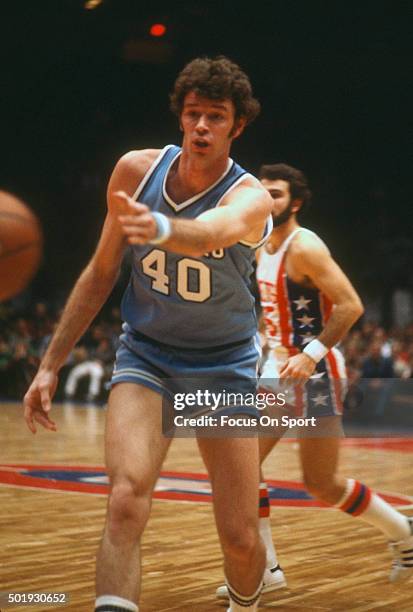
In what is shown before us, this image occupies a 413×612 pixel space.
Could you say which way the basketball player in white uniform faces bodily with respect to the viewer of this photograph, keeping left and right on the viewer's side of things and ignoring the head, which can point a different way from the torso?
facing the viewer and to the left of the viewer

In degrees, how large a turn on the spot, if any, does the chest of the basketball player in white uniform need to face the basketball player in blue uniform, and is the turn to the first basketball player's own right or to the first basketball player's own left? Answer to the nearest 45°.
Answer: approximately 45° to the first basketball player's own left

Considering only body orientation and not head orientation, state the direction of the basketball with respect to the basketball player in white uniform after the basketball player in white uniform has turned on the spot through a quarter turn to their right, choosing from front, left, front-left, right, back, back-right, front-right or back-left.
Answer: left
